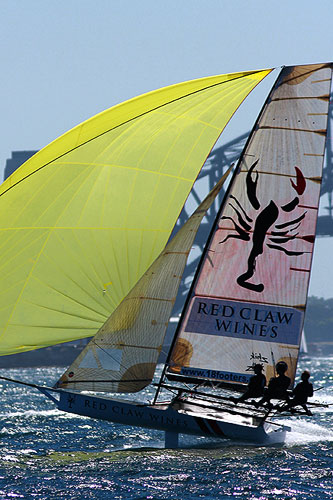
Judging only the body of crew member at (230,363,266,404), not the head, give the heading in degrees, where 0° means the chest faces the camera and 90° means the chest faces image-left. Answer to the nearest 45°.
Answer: approximately 90°

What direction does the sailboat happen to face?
to the viewer's left
